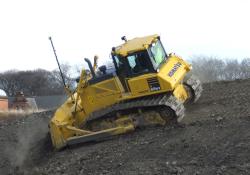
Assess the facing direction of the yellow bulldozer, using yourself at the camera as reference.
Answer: facing away from the viewer and to the left of the viewer
